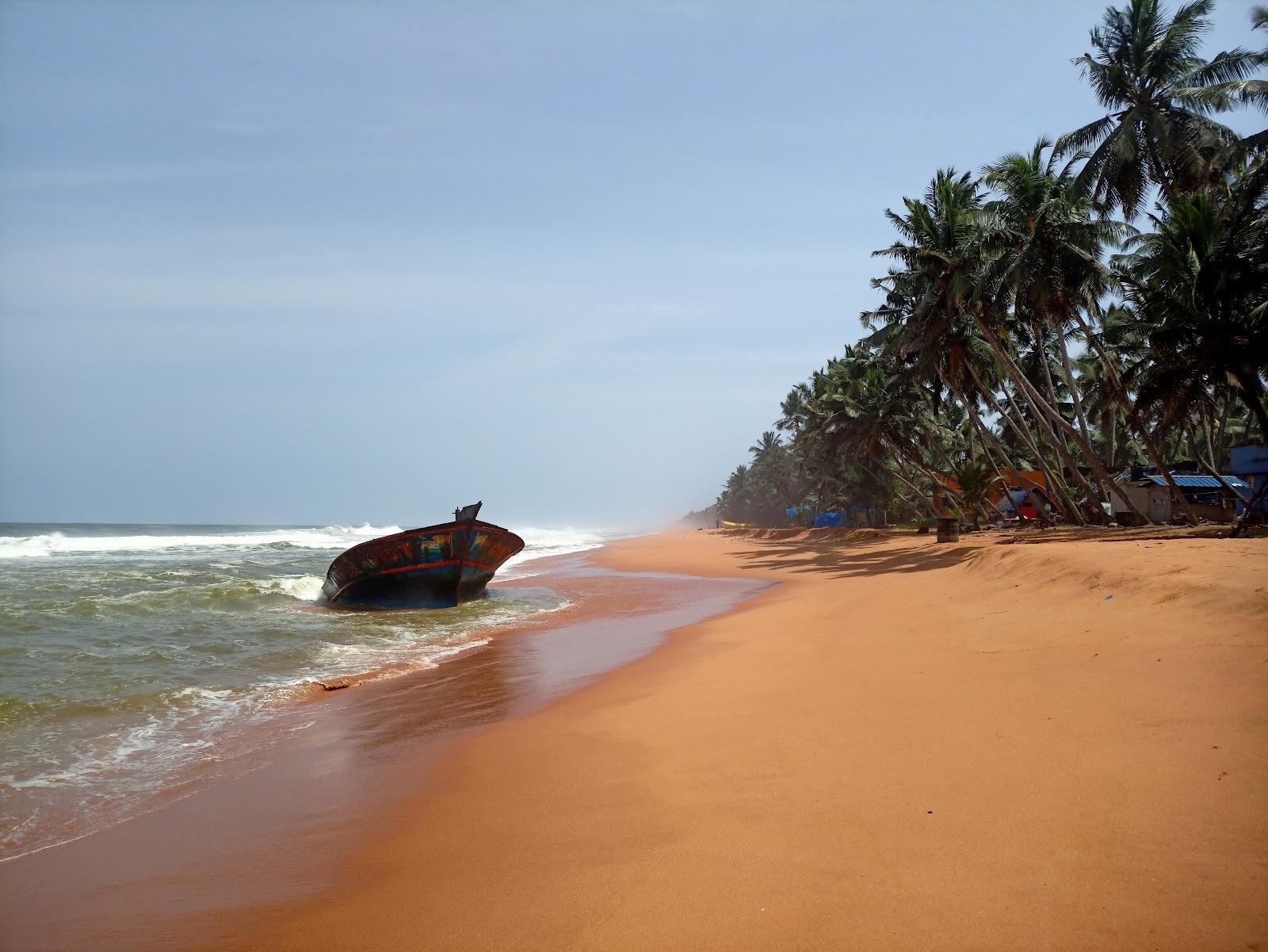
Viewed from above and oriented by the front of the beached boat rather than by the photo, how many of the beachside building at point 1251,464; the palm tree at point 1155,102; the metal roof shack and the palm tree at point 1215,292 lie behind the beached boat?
0

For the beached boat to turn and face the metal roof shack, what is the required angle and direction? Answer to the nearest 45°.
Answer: approximately 45° to its left

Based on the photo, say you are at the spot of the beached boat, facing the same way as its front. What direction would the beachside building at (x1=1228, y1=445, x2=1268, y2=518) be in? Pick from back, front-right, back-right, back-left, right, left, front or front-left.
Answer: front-left

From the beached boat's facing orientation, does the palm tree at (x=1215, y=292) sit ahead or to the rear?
ahead

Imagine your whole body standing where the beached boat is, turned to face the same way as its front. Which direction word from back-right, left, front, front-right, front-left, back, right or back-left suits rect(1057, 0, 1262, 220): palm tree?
front-left

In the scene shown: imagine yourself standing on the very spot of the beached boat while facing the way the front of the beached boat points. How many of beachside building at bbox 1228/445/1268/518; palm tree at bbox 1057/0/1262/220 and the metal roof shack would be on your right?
0

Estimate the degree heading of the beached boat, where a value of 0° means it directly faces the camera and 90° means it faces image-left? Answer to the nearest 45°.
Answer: approximately 315°
